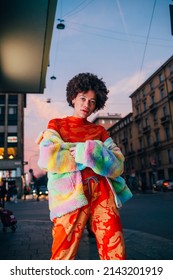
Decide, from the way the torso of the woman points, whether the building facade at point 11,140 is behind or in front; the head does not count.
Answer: behind

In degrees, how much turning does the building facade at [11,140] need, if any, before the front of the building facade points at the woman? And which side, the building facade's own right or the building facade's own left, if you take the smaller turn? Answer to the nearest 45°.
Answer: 0° — it already faces them

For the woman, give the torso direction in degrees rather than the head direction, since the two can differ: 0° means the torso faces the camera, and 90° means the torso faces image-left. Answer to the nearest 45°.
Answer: approximately 0°

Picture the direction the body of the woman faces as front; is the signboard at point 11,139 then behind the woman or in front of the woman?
behind
